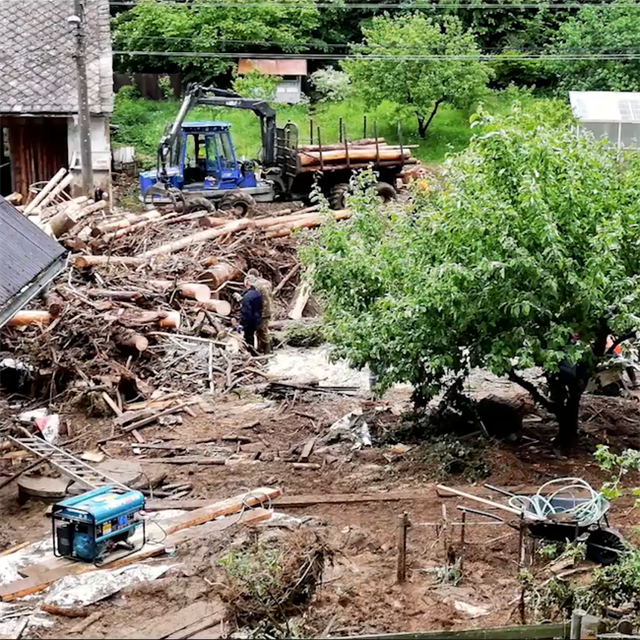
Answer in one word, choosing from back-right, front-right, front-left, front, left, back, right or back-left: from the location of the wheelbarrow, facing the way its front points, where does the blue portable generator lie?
back-right

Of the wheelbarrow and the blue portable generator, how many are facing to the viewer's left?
0

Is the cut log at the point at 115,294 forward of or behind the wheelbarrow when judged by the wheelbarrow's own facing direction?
behind

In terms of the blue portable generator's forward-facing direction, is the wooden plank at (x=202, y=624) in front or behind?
in front

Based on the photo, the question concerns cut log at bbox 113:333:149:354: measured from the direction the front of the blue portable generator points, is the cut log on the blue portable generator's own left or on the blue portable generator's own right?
on the blue portable generator's own left

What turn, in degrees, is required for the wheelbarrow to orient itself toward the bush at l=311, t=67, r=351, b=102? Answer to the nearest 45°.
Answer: approximately 135° to its left

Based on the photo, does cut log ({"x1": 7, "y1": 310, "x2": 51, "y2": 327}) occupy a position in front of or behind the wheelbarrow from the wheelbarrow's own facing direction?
behind

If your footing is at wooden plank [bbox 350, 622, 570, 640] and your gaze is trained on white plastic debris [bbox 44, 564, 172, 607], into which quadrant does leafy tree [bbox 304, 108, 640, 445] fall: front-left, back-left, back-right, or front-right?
front-right

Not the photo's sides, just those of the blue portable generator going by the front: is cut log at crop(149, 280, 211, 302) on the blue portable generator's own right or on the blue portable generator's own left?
on the blue portable generator's own left

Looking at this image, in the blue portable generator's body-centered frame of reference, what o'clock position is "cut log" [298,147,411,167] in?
The cut log is roughly at 8 o'clock from the blue portable generator.

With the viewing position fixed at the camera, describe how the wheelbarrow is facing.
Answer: facing the viewer and to the right of the viewer

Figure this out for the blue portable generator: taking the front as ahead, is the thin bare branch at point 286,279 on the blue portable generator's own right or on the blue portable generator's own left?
on the blue portable generator's own left
